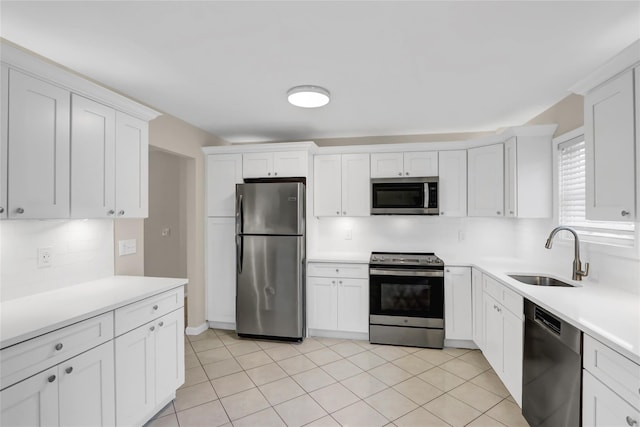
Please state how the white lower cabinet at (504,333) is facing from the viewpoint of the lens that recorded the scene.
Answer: facing to the left of the viewer

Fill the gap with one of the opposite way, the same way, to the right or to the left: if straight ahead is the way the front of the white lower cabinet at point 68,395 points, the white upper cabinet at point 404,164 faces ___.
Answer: to the right

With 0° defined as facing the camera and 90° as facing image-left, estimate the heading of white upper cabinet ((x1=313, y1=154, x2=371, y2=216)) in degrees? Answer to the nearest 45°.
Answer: approximately 0°

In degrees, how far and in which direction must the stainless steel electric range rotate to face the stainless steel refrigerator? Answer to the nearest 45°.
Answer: approximately 90° to its right

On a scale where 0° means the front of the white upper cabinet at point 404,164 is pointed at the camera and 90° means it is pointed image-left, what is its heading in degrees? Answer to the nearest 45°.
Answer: approximately 0°

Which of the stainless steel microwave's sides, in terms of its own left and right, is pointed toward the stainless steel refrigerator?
right

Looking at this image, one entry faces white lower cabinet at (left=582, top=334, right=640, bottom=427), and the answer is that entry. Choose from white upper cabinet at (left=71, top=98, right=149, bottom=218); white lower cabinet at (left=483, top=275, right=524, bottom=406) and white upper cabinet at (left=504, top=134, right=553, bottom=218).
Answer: white upper cabinet at (left=71, top=98, right=149, bottom=218)

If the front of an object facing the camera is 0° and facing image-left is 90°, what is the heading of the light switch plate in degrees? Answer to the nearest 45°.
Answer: approximately 315°

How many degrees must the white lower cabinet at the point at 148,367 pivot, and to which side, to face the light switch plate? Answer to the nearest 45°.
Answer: approximately 135° to its left
